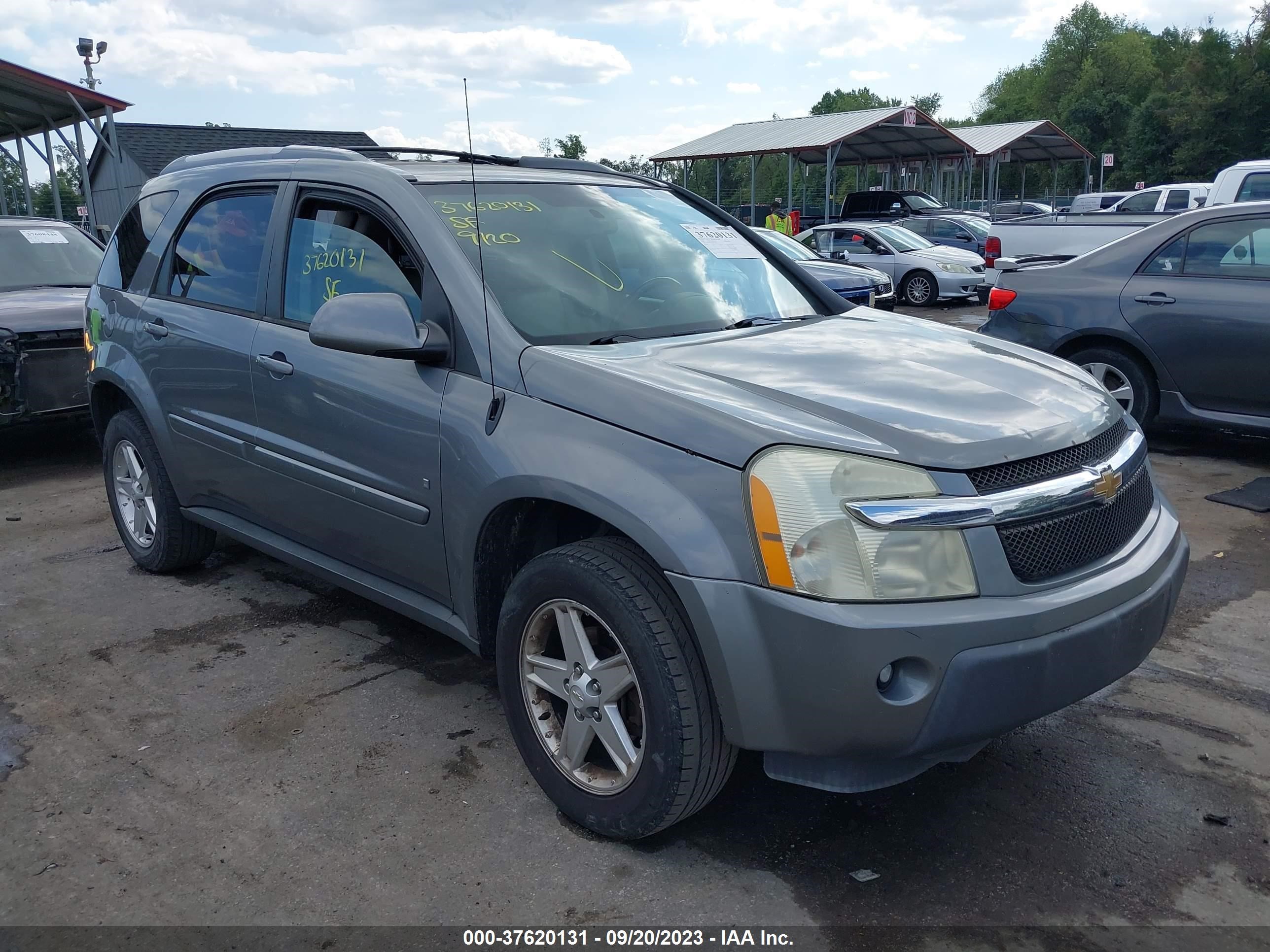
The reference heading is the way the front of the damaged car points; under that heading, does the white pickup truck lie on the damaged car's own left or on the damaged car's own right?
on the damaged car's own left

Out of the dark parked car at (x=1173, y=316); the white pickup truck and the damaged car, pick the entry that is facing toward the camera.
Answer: the damaged car

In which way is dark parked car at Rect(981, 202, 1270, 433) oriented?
to the viewer's right

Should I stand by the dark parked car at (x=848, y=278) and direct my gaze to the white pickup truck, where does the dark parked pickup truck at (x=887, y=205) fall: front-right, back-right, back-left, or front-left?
front-left

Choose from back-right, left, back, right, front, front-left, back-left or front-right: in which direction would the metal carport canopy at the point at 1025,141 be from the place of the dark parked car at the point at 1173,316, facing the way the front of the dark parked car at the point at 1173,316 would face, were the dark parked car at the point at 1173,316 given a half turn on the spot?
right

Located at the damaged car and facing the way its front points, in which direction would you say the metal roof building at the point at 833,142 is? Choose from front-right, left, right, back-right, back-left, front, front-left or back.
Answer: back-left

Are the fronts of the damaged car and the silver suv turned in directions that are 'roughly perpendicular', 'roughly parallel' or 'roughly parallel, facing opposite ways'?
roughly parallel

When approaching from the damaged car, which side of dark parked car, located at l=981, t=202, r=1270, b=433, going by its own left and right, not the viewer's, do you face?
back

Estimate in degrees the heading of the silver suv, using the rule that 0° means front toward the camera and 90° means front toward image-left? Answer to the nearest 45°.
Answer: approximately 315°

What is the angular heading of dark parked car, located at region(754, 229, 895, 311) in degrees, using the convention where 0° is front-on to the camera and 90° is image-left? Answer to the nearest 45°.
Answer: approximately 315°

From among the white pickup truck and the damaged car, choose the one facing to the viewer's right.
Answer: the white pickup truck

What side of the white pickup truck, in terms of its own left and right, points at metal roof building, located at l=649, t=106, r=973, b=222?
left

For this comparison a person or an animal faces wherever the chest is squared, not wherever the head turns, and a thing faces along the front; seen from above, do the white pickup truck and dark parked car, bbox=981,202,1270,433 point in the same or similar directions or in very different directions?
same or similar directions

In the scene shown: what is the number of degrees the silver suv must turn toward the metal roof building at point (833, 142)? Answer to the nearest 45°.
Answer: approximately 135° to its left

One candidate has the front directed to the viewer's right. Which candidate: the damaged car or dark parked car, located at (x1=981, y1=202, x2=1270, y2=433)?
the dark parked car

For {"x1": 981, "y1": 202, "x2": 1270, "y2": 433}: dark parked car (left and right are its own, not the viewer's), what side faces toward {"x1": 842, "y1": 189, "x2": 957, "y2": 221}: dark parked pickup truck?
left

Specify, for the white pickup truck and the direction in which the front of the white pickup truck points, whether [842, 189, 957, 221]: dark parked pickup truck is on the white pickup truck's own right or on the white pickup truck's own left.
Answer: on the white pickup truck's own left

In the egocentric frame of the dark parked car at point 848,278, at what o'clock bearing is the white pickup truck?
The white pickup truck is roughly at 10 o'clock from the dark parked car.

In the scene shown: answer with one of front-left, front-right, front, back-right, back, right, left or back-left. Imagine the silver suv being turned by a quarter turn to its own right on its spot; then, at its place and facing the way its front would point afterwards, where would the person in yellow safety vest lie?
back-right
